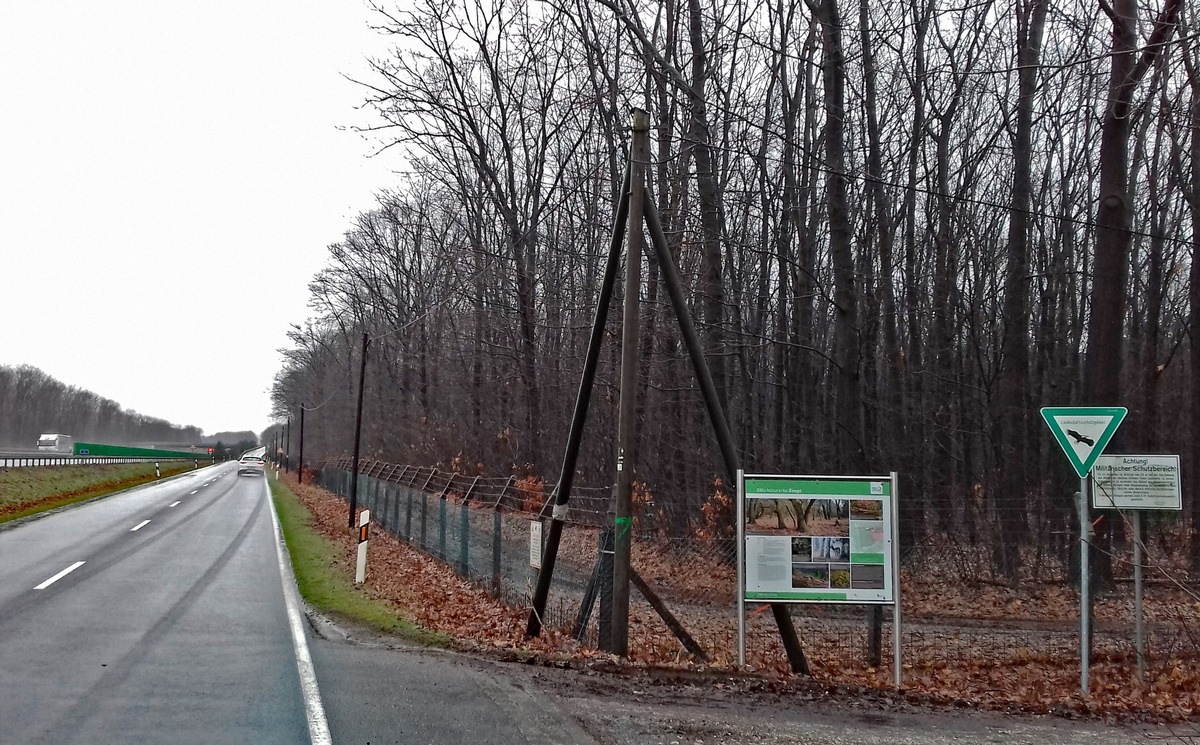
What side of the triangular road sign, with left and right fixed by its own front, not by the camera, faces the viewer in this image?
front

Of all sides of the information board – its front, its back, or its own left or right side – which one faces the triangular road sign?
left

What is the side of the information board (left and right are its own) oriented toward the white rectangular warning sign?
left

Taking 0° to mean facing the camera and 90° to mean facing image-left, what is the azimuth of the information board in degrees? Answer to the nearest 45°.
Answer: approximately 0°

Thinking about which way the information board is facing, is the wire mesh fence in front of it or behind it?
behind

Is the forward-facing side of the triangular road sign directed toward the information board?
no

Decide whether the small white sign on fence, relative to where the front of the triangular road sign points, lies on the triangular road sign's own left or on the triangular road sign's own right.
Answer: on the triangular road sign's own right

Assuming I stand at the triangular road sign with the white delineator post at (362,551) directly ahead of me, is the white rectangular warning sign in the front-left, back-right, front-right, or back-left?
back-right

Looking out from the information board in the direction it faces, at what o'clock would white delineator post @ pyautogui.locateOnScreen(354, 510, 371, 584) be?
The white delineator post is roughly at 4 o'clock from the information board.

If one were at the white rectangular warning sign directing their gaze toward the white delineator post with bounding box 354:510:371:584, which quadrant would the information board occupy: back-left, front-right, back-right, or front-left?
front-left

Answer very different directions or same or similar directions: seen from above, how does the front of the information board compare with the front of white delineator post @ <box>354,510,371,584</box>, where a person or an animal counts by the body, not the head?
same or similar directions

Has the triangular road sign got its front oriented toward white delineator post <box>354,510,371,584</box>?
no

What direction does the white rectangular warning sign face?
toward the camera

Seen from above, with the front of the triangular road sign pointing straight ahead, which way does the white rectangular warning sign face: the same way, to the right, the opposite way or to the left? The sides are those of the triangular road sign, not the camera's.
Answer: the same way

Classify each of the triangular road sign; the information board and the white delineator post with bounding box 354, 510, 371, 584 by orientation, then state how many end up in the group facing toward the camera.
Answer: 3
